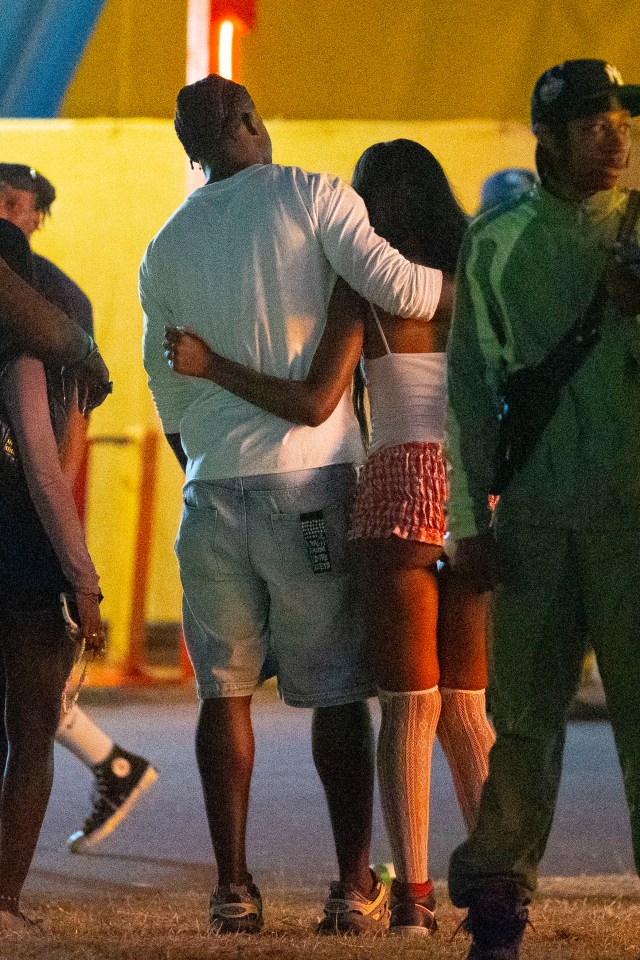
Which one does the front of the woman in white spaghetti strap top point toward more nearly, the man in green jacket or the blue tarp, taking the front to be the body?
the blue tarp

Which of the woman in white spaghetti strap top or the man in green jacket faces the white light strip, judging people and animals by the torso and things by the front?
the woman in white spaghetti strap top

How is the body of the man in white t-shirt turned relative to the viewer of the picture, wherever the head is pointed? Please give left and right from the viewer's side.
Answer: facing away from the viewer

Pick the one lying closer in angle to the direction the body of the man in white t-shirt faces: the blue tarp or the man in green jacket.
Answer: the blue tarp

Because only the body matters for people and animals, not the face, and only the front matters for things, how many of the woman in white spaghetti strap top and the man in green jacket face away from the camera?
1

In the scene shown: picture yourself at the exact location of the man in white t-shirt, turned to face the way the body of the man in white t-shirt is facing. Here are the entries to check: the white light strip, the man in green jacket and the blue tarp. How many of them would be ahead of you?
2

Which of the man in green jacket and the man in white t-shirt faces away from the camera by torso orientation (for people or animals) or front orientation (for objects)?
the man in white t-shirt

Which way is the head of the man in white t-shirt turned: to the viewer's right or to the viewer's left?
to the viewer's right

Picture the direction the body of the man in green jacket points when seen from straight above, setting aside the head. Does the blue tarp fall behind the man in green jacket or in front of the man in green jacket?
behind

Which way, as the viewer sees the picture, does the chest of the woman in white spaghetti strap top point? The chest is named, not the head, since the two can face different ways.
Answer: away from the camera

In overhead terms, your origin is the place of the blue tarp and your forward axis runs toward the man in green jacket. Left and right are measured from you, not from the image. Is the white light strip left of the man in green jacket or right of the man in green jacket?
left

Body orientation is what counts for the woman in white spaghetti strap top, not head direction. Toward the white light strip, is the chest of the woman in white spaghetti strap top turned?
yes

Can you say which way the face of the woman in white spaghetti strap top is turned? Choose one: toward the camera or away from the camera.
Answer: away from the camera

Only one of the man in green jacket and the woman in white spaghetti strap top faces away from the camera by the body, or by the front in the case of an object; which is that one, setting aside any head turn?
the woman in white spaghetti strap top

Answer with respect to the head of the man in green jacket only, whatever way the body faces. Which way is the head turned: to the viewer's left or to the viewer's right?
to the viewer's right
